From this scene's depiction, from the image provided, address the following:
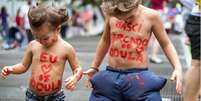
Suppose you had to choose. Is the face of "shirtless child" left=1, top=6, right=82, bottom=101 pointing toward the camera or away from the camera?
toward the camera

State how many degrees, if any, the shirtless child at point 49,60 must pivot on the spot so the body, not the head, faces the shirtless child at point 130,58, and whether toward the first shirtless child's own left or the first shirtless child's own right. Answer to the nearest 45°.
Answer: approximately 90° to the first shirtless child's own left

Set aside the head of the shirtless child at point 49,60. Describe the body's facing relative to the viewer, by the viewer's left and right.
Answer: facing the viewer

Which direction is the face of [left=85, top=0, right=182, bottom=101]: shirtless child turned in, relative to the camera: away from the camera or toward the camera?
toward the camera
